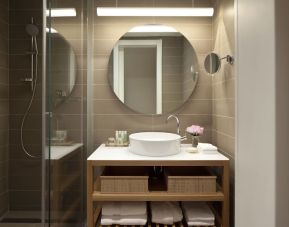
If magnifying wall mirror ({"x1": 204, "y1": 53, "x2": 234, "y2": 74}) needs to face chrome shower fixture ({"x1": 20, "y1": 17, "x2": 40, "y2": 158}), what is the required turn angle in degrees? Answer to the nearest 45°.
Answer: approximately 45° to its right

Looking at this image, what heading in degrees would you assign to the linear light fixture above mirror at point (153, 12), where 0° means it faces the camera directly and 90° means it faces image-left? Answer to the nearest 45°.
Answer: approximately 0°

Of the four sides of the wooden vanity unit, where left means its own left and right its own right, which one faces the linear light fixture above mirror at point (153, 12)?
back

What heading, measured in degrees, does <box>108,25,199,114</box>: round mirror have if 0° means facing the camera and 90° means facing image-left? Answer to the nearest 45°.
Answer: approximately 0°
